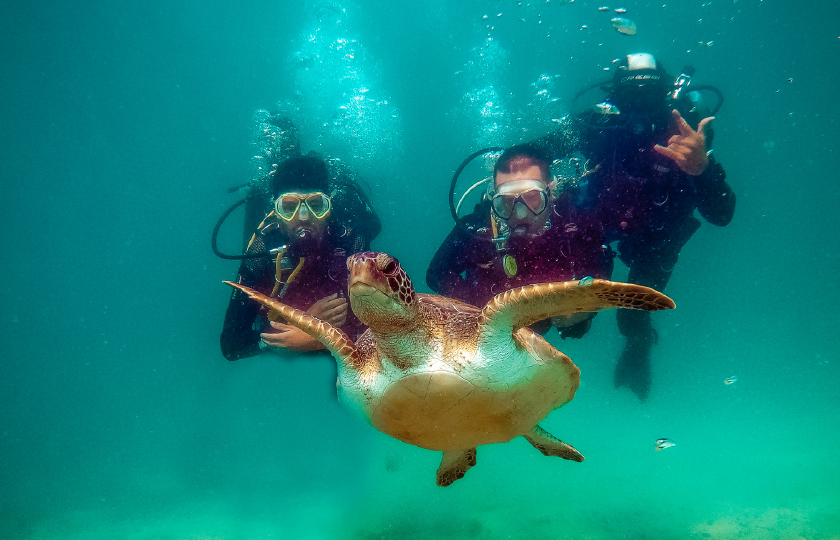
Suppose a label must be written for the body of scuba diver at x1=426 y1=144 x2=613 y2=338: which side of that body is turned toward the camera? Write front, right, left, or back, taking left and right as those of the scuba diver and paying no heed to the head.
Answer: front

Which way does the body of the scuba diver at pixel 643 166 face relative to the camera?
toward the camera

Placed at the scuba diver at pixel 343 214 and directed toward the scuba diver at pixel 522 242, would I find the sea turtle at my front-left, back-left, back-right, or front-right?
front-right

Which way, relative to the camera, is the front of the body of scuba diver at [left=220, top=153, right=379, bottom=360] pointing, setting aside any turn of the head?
toward the camera

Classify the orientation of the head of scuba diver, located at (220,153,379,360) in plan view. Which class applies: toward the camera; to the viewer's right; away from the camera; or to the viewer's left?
toward the camera

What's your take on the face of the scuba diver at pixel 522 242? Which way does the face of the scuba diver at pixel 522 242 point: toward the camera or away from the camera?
toward the camera

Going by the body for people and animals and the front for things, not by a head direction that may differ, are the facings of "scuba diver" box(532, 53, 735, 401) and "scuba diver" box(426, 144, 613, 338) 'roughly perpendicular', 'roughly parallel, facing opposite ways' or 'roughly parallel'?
roughly parallel

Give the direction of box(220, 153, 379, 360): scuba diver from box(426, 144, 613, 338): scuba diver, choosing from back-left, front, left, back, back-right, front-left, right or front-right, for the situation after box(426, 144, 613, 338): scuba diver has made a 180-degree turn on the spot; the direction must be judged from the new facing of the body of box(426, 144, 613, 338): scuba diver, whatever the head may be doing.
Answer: left

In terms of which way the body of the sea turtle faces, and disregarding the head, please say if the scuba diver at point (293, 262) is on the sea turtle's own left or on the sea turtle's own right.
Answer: on the sea turtle's own right

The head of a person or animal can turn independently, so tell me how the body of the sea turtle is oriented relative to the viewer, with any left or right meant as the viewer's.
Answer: facing the viewer and to the left of the viewer

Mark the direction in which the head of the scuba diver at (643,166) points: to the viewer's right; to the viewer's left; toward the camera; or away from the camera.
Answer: toward the camera
